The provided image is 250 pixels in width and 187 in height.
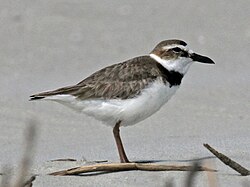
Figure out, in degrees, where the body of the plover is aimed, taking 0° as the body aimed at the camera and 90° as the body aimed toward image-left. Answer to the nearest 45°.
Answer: approximately 270°
